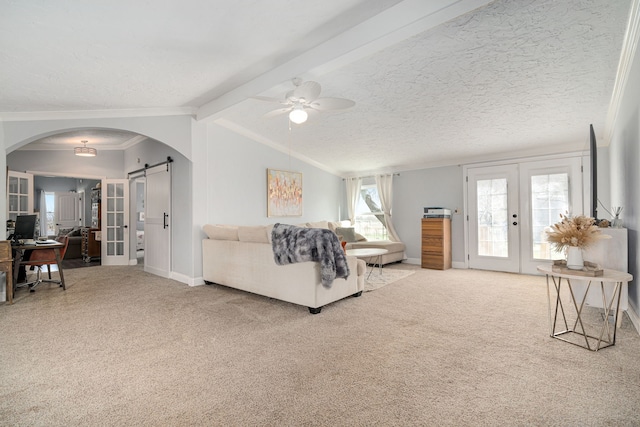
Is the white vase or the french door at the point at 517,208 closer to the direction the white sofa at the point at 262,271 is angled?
the french door

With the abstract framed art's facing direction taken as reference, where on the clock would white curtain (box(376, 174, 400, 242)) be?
The white curtain is roughly at 10 o'clock from the abstract framed art.

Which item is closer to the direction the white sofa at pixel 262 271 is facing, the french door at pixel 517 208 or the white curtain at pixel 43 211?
the french door

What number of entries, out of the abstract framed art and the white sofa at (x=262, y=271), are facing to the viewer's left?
0

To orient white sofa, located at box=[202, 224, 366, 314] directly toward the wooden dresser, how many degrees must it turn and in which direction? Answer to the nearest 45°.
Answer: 0° — it already faces it

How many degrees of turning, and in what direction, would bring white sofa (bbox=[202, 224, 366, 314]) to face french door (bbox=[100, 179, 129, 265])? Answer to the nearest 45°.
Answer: approximately 90° to its left

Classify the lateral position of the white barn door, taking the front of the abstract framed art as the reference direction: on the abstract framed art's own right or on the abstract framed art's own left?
on the abstract framed art's own right

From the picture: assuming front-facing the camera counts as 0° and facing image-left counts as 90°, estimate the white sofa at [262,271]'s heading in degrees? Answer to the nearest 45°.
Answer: approximately 225°

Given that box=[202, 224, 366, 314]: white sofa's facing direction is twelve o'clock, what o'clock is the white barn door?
The white barn door is roughly at 9 o'clock from the white sofa.

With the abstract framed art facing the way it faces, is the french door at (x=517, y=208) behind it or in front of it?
in front

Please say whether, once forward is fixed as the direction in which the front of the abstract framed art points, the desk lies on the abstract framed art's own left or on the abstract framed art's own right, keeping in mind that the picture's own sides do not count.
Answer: on the abstract framed art's own right

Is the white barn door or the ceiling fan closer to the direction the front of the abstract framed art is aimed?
the ceiling fan
